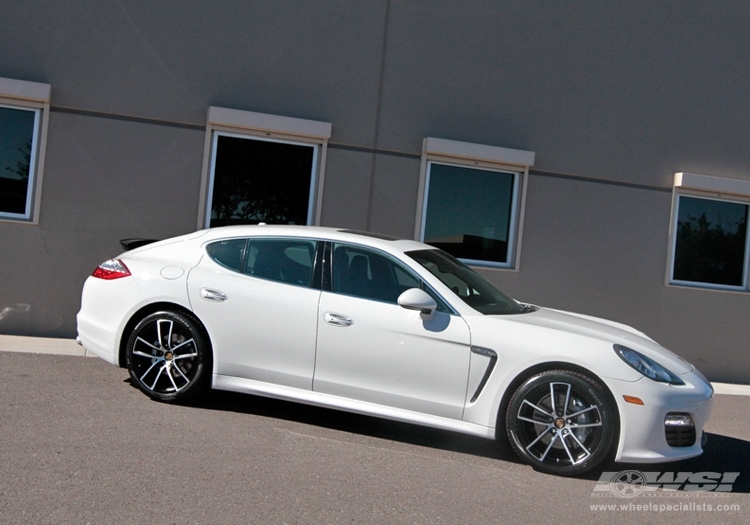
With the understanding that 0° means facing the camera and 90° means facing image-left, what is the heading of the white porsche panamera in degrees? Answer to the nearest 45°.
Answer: approximately 270°
